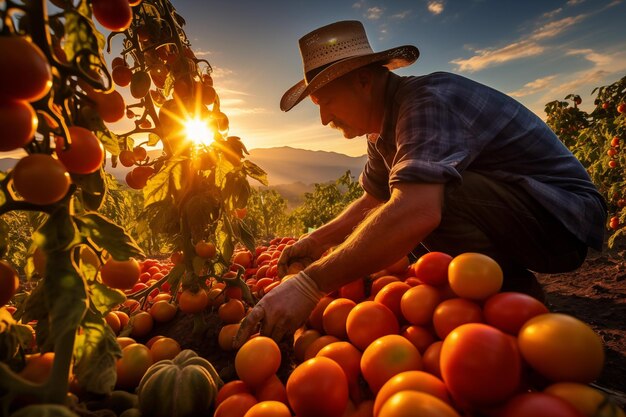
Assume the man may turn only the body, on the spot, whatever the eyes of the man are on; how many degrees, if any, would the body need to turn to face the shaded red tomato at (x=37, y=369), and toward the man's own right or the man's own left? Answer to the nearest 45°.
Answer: approximately 45° to the man's own left

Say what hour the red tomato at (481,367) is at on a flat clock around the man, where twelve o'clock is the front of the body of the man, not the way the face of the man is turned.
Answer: The red tomato is roughly at 9 o'clock from the man.

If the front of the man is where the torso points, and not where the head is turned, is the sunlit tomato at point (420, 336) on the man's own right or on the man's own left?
on the man's own left

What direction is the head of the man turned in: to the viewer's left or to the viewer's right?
to the viewer's left

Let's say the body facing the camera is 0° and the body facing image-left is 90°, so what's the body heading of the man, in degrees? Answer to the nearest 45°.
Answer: approximately 90°

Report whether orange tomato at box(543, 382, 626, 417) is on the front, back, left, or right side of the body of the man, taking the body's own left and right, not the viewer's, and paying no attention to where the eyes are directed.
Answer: left

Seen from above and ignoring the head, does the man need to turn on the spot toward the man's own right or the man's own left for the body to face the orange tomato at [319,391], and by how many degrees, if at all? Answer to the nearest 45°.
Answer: approximately 90° to the man's own left

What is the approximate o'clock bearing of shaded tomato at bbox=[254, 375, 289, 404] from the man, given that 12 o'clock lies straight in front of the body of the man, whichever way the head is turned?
The shaded tomato is roughly at 10 o'clock from the man.
